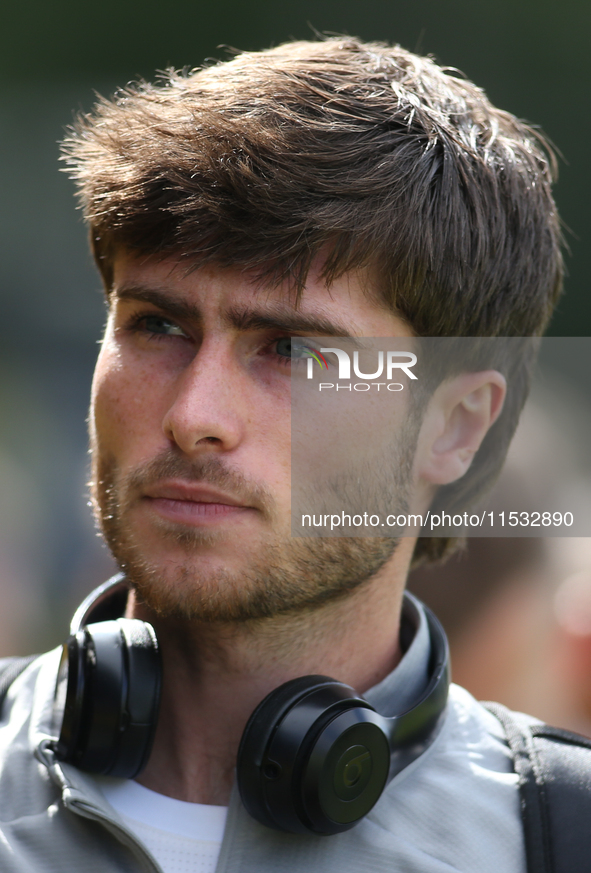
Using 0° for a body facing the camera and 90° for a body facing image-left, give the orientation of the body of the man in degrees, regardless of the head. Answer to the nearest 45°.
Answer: approximately 45°
